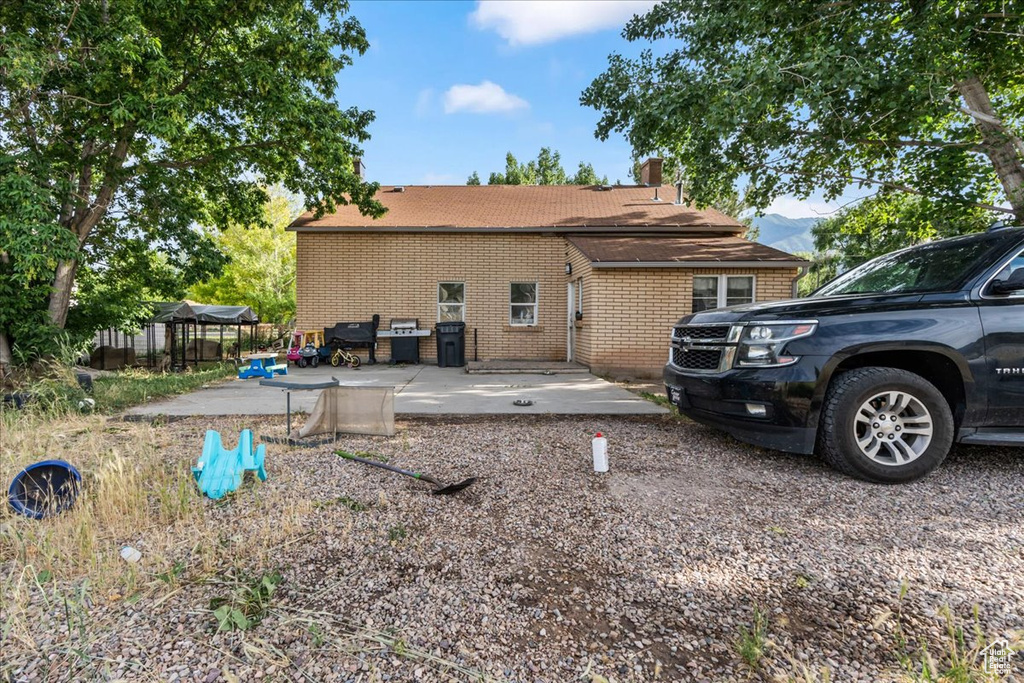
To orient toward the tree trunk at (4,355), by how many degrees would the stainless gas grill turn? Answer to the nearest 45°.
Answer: approximately 45° to its right

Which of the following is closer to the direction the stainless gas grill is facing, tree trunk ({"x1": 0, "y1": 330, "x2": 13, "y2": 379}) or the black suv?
the black suv

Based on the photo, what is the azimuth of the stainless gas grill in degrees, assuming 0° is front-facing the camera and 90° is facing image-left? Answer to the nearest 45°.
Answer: approximately 0°

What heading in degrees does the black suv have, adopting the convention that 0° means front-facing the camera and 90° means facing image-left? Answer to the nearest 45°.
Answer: approximately 45°

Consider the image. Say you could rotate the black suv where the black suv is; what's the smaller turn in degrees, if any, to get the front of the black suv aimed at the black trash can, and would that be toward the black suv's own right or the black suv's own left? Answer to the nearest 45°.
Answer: approximately 90° to the black suv's own right

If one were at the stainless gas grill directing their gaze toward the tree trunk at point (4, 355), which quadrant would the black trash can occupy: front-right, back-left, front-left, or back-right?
back-left

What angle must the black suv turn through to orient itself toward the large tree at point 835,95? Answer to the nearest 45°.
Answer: approximately 135° to its right

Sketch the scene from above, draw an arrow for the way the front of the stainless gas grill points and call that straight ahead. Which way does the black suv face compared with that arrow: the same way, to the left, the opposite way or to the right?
to the right
